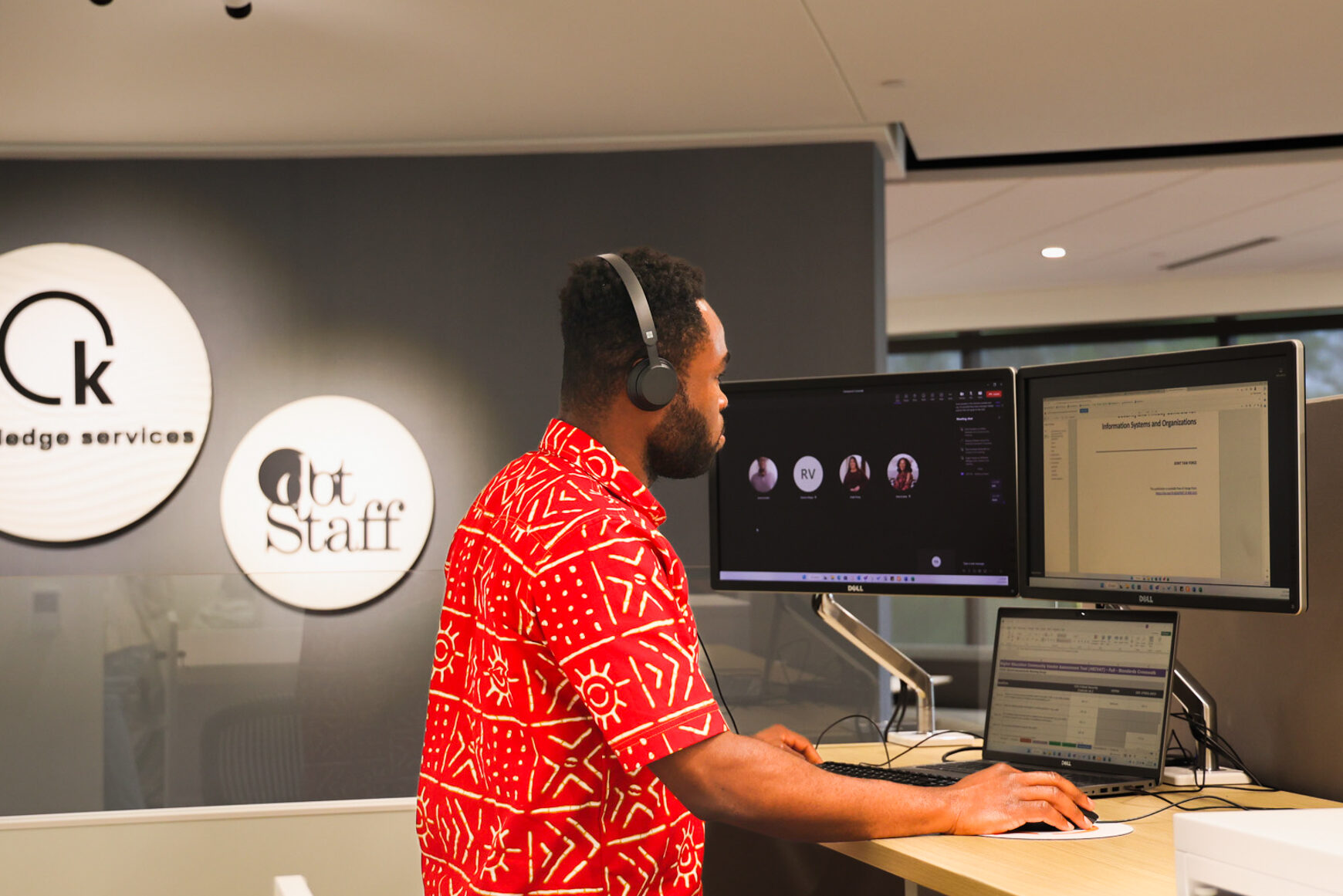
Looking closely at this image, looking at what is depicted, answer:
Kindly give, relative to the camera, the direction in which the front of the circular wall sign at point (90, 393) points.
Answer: facing the viewer

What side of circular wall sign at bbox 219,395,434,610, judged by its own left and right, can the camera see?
front

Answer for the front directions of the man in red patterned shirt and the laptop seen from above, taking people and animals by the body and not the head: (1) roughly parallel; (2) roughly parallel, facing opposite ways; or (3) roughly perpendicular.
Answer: roughly parallel, facing opposite ways

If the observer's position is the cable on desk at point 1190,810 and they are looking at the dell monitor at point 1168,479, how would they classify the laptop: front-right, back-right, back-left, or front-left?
front-left

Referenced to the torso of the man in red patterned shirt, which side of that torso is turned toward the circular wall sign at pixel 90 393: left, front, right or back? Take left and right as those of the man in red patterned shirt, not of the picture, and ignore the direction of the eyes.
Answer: left

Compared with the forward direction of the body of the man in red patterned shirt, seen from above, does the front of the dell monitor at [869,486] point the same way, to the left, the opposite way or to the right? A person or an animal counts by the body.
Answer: the opposite way

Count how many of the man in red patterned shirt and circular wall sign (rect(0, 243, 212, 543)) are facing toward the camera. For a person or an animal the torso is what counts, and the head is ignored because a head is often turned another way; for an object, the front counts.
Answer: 1

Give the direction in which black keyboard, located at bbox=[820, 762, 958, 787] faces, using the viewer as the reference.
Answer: facing the viewer and to the left of the viewer

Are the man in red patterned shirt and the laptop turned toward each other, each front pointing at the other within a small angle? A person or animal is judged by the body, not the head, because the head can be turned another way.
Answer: yes

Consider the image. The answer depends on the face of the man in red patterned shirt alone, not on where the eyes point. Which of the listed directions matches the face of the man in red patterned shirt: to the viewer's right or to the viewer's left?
to the viewer's right

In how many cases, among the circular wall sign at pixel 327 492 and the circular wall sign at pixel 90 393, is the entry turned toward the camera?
2

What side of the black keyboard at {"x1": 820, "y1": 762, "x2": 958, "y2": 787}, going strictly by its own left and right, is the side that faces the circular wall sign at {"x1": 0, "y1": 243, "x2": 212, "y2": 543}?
right

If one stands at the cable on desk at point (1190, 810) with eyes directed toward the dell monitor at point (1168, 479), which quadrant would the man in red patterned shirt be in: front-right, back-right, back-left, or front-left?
back-left

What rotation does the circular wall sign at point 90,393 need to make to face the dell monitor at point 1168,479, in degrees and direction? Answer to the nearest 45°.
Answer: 0° — it already faces it

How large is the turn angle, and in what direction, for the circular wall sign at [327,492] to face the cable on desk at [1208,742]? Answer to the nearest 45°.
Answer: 0° — it already faces it

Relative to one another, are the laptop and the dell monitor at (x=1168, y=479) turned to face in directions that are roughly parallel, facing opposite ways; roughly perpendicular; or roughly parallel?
roughly parallel
